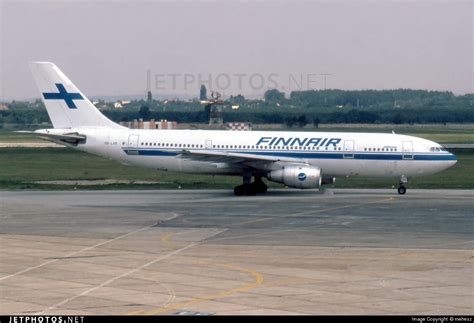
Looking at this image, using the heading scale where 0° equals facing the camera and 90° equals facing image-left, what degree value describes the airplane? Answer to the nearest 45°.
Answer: approximately 270°
